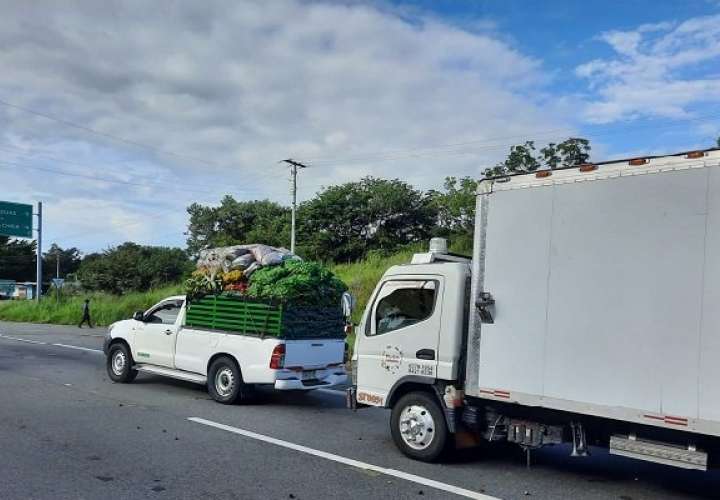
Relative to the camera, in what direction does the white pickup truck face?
facing away from the viewer and to the left of the viewer

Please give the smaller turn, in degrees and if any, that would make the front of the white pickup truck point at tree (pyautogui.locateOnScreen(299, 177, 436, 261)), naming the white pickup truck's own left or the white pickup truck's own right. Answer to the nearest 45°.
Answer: approximately 45° to the white pickup truck's own right
